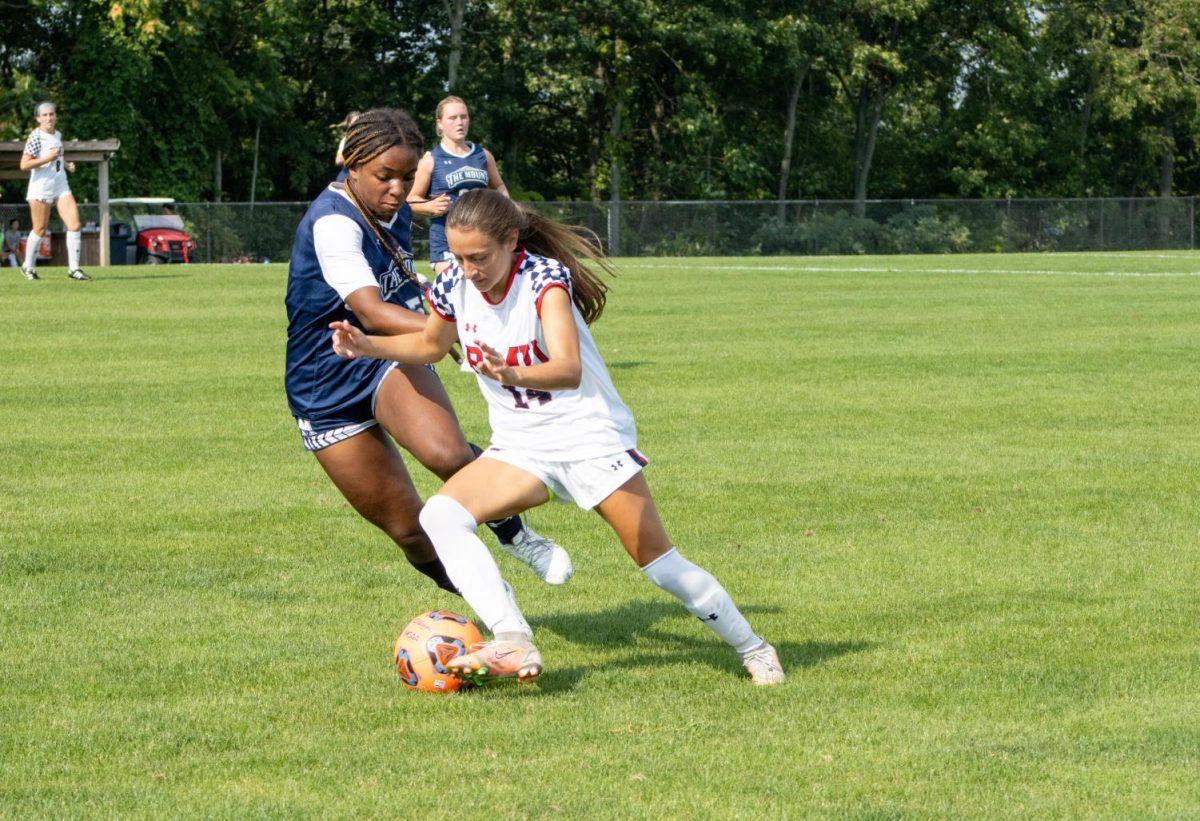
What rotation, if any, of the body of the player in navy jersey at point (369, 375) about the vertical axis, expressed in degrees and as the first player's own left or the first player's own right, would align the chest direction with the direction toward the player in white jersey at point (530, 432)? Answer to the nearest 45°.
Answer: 0° — they already face them

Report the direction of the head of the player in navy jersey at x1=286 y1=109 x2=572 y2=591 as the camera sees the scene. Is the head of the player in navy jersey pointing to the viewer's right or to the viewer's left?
to the viewer's right

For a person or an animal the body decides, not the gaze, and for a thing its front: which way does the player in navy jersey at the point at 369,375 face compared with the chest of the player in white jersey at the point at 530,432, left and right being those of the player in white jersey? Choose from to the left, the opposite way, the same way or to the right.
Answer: to the left

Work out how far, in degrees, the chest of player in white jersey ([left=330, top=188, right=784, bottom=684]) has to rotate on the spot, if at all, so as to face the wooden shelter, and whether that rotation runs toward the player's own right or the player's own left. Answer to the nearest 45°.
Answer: approximately 135° to the player's own right

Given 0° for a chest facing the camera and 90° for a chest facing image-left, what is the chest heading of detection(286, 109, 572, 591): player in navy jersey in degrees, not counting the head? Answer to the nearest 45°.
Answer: approximately 315°

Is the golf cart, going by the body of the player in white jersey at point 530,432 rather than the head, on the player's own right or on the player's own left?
on the player's own right

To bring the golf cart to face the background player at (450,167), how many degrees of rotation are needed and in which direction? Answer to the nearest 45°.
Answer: approximately 45° to its right

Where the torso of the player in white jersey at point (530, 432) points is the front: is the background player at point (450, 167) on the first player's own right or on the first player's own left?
on the first player's own right

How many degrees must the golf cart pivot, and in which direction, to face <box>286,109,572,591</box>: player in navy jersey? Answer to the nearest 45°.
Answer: approximately 45° to its right

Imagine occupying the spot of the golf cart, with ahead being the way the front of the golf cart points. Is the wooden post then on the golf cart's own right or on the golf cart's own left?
on the golf cart's own right
